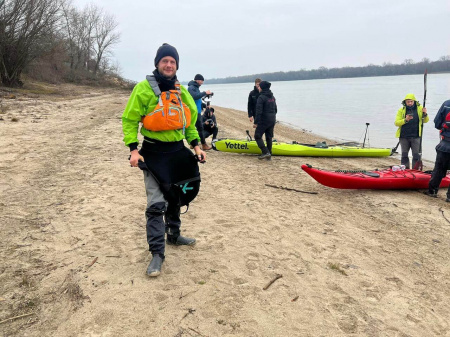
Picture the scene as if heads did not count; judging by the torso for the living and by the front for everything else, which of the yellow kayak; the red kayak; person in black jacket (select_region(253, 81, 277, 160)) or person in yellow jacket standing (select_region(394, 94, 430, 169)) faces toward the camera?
the person in yellow jacket standing

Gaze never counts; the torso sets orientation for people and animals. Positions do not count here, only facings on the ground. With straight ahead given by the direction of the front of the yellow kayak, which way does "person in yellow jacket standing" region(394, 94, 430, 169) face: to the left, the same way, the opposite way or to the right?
to the left

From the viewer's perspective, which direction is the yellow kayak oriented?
to the viewer's left

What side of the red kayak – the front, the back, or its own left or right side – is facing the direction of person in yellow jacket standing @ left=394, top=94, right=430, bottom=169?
right

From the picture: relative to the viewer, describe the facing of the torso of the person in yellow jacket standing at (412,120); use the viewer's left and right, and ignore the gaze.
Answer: facing the viewer

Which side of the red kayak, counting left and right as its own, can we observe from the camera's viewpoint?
left

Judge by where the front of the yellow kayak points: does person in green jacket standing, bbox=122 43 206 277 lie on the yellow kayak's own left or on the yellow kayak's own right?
on the yellow kayak's own left

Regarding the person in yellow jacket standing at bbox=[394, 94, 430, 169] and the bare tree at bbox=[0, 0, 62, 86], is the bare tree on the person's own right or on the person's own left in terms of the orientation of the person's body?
on the person's own right
